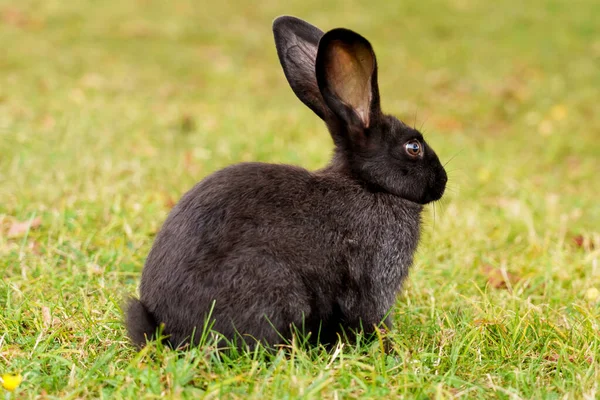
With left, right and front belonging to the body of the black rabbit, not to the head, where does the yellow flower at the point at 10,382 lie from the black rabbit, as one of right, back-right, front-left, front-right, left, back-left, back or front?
back-right

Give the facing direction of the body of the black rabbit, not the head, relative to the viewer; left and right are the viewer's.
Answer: facing to the right of the viewer
